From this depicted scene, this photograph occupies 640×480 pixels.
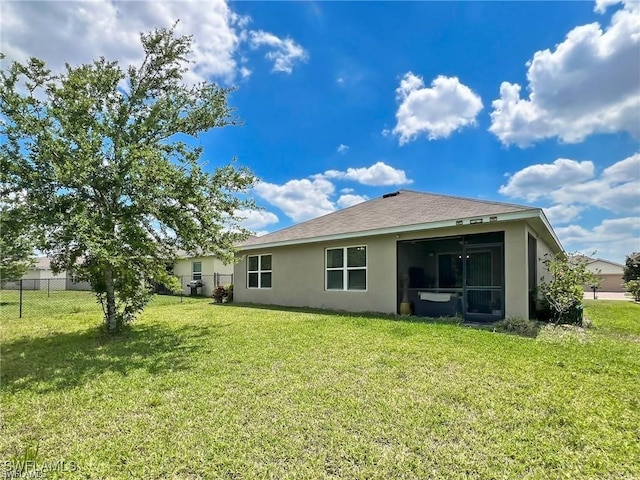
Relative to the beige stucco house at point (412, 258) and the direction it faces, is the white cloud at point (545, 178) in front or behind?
in front

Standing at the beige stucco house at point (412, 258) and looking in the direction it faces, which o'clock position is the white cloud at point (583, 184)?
The white cloud is roughly at 12 o'clock from the beige stucco house.

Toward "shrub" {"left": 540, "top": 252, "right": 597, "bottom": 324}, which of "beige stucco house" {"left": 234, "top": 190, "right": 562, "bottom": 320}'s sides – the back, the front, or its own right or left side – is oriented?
right

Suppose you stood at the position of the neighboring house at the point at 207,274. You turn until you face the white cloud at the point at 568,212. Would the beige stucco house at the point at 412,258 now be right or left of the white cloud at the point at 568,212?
right

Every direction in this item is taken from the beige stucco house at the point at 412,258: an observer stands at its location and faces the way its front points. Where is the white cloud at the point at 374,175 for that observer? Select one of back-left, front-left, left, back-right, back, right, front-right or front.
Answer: front-left

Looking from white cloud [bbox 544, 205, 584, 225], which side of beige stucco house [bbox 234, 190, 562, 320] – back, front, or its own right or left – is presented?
front

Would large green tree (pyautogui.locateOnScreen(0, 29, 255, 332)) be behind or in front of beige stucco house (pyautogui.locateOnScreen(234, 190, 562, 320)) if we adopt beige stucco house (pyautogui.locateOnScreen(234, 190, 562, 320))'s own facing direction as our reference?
behind

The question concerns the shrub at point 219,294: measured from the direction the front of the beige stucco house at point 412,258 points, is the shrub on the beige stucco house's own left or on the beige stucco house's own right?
on the beige stucco house's own left

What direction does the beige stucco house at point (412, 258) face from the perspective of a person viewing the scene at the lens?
facing away from the viewer and to the right of the viewer

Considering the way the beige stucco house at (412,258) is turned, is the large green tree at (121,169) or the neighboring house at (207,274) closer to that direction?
the neighboring house
